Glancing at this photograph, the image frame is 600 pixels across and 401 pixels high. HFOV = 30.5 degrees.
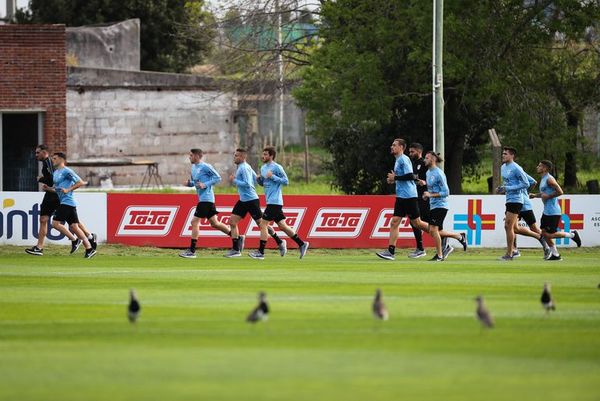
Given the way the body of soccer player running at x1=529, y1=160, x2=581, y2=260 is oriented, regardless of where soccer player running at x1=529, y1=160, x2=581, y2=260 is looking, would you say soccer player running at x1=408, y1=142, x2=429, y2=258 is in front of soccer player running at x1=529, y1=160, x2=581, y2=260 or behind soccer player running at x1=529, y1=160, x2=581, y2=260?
in front

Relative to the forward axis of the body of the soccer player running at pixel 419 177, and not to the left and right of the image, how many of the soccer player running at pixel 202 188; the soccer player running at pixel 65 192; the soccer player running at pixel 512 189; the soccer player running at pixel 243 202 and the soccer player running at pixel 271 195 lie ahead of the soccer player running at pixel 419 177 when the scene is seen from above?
4

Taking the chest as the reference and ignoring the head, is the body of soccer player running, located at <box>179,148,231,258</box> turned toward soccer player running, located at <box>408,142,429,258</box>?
no

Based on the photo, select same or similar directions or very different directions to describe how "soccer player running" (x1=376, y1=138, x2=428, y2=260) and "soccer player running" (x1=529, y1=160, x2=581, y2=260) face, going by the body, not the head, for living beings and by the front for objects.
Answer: same or similar directions

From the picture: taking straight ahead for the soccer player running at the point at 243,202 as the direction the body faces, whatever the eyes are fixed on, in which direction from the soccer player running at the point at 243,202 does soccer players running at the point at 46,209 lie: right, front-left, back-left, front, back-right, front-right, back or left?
front

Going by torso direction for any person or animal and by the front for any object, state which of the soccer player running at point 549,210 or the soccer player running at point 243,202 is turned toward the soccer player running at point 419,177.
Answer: the soccer player running at point 549,210

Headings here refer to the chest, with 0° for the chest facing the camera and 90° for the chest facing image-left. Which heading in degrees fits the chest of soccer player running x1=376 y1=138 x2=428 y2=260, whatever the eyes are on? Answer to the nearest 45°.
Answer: approximately 90°

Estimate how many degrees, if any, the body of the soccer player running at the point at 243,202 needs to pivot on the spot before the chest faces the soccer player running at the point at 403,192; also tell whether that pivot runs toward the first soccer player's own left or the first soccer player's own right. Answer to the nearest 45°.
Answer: approximately 180°

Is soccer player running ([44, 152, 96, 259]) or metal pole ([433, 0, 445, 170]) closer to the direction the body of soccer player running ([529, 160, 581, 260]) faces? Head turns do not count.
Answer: the soccer player running

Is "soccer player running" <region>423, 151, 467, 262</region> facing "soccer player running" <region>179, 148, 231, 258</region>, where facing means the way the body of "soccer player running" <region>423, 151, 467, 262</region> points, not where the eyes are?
yes

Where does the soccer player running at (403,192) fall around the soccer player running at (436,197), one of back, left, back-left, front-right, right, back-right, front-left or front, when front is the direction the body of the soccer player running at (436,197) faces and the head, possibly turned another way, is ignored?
front

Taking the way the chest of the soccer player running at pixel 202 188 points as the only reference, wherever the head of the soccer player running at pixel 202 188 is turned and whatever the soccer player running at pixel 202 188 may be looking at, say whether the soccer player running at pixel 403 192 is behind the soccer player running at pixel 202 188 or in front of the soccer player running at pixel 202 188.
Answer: behind

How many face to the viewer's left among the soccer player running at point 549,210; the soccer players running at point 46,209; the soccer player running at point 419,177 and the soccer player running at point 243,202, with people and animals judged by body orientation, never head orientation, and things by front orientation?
4

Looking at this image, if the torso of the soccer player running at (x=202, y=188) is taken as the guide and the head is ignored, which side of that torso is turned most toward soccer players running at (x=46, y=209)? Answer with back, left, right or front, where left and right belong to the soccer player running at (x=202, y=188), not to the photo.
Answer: front

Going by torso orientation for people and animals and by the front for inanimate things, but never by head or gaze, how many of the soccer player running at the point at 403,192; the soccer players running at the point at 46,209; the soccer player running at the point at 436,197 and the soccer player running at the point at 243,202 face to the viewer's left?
4

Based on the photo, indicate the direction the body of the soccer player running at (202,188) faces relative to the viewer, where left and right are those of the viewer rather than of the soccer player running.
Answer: facing to the left of the viewer

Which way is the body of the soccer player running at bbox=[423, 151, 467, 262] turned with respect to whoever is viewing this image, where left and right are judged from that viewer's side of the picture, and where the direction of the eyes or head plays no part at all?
facing to the left of the viewer

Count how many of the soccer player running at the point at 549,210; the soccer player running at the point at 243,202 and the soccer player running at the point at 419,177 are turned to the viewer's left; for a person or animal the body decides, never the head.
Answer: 3

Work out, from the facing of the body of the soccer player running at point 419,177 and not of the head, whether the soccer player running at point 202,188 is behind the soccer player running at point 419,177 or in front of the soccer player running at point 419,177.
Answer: in front

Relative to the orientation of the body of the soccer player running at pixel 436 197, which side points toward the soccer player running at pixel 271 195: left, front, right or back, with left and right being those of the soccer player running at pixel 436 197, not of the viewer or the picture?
front

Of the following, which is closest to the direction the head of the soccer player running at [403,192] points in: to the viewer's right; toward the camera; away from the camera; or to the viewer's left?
to the viewer's left
